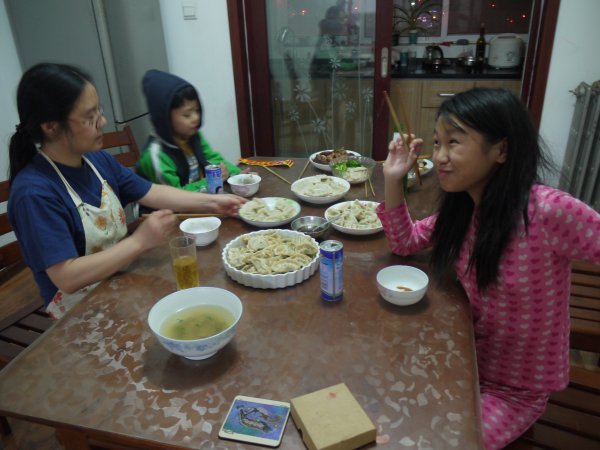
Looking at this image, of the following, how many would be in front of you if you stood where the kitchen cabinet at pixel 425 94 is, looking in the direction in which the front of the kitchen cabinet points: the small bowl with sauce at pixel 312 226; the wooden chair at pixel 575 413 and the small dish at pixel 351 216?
3

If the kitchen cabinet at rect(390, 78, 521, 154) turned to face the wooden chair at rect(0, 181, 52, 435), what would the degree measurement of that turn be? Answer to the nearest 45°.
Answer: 0° — it already faces it

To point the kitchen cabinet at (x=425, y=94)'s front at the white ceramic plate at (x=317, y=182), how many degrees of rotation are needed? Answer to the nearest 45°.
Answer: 0° — it already faces it

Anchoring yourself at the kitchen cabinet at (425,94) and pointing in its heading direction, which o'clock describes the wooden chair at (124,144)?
The wooden chair is roughly at 1 o'clock from the kitchen cabinet.

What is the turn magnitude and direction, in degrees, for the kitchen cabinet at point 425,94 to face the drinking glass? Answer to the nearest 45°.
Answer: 0° — it already faces it

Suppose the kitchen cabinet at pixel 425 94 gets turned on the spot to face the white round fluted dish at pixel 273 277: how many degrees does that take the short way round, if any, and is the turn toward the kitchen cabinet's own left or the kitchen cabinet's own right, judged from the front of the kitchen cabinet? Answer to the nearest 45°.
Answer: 0° — it already faces it

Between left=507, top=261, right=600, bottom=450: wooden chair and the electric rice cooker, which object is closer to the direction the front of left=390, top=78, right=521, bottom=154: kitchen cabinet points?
the wooden chair

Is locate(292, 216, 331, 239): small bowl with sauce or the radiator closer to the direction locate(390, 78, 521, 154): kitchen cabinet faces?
the small bowl with sauce

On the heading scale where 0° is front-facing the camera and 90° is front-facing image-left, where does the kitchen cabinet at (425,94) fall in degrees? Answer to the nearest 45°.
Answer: approximately 0°

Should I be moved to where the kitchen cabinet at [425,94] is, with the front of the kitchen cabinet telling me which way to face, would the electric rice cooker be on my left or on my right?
on my left

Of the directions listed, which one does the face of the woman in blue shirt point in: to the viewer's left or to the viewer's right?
to the viewer's right

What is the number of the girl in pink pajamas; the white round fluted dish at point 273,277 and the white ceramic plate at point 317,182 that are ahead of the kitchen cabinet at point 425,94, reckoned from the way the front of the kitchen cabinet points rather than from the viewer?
3
